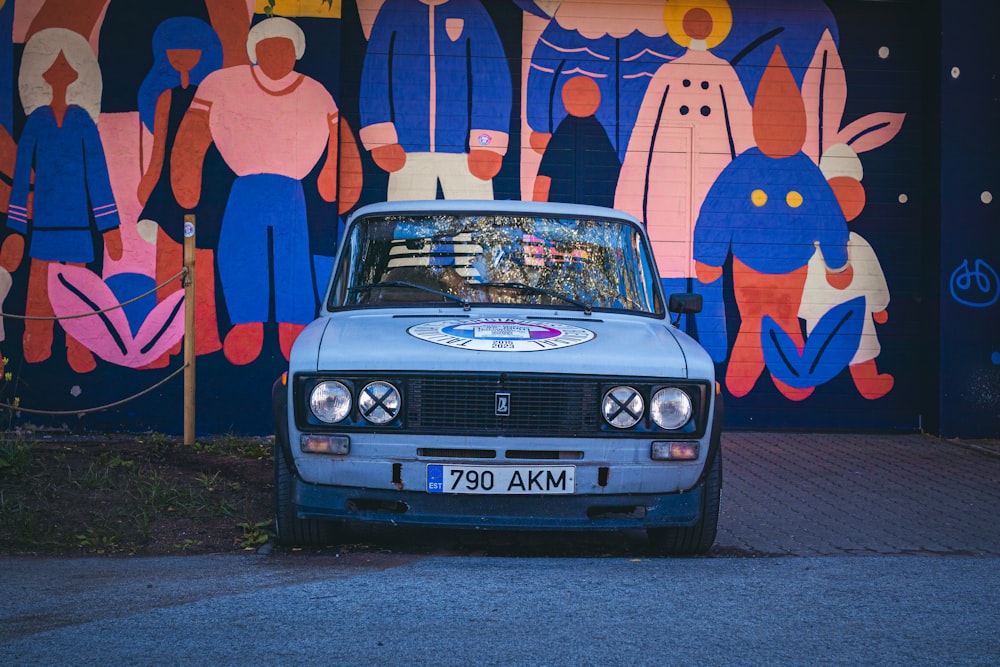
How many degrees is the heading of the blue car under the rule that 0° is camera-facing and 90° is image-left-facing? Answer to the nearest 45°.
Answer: approximately 0°

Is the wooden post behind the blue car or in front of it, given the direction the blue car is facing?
behind
